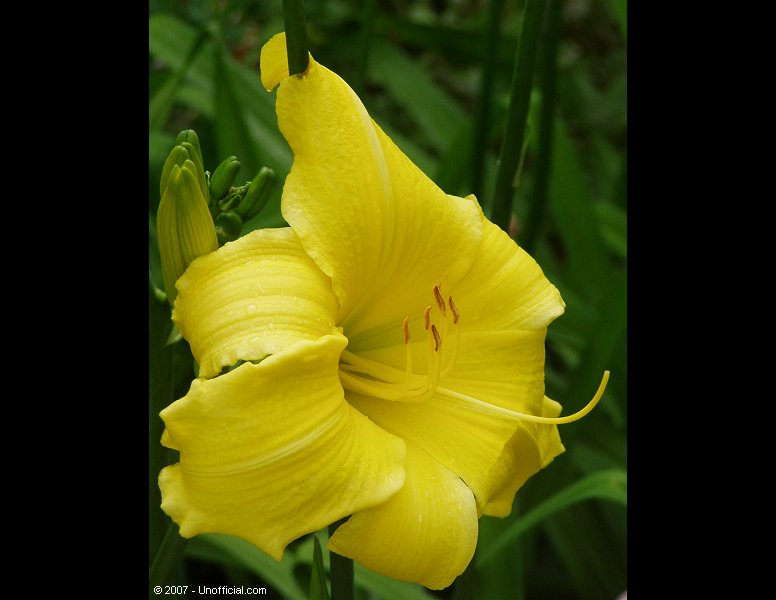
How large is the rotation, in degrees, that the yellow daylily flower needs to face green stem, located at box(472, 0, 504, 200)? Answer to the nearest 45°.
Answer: approximately 135° to its left

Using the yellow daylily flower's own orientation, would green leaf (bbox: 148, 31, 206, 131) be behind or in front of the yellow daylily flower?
behind

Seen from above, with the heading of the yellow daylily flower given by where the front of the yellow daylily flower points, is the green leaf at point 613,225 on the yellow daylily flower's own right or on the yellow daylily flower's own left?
on the yellow daylily flower's own left

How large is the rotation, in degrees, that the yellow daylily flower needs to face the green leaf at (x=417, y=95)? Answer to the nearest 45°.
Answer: approximately 135° to its left

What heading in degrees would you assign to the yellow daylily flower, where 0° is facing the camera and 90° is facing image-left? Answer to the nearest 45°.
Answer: approximately 315°
